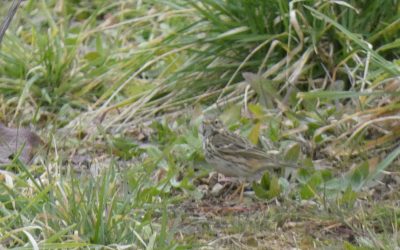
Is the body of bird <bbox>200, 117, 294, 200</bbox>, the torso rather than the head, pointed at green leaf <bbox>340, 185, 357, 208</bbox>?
no

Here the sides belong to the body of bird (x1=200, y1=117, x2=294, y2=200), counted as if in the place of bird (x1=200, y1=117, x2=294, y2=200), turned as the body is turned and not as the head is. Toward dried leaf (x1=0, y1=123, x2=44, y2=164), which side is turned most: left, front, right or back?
front

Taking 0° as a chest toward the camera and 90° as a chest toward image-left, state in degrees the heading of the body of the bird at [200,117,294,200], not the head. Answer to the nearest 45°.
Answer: approximately 90°

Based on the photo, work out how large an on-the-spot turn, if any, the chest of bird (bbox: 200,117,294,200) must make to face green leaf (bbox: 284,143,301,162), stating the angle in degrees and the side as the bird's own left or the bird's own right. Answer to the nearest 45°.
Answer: approximately 180°
